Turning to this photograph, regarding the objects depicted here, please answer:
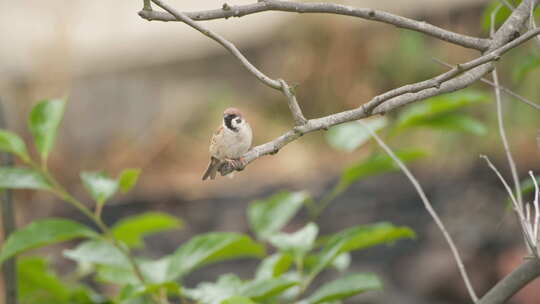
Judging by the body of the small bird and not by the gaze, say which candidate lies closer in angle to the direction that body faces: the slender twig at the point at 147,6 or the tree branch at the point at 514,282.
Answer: the tree branch

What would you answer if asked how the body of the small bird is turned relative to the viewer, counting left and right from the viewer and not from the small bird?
facing the viewer and to the right of the viewer
